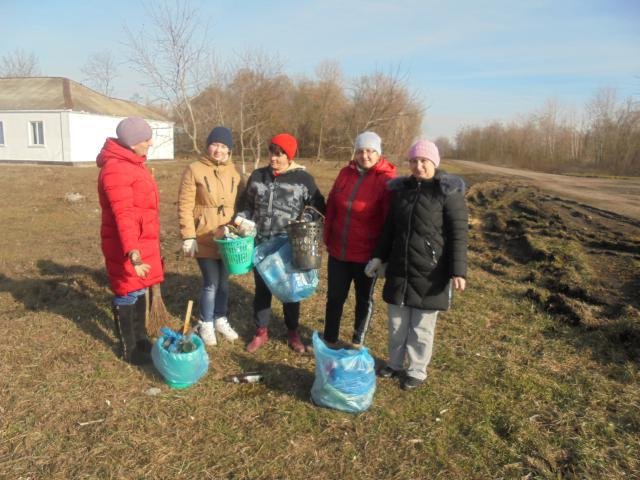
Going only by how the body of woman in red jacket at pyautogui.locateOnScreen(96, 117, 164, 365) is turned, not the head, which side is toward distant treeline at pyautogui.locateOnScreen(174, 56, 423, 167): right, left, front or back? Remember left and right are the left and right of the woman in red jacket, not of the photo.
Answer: left

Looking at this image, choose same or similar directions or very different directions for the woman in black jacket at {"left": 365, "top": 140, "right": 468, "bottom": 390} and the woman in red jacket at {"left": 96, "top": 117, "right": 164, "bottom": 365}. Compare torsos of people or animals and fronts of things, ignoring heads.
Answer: very different directions

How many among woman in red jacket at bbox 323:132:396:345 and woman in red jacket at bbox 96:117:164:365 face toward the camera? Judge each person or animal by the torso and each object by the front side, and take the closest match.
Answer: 1

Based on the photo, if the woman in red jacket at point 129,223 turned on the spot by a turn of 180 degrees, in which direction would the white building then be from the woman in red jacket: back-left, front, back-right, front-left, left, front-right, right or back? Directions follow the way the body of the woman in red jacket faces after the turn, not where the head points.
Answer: right

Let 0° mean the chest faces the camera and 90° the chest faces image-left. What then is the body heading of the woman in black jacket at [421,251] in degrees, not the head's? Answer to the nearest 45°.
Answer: approximately 45°

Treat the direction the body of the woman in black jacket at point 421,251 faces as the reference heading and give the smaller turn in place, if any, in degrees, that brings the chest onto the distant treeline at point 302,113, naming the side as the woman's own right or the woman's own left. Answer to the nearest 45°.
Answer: approximately 135° to the woman's own right

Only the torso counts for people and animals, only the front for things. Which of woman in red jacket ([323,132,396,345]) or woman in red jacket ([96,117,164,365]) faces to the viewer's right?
woman in red jacket ([96,117,164,365])

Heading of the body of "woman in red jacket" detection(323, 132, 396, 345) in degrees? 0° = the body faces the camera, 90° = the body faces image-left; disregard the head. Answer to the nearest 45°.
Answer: approximately 0°

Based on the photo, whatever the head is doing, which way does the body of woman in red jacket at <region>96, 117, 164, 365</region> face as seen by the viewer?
to the viewer's right

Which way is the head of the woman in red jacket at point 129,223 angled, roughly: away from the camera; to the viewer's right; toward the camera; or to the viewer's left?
to the viewer's right

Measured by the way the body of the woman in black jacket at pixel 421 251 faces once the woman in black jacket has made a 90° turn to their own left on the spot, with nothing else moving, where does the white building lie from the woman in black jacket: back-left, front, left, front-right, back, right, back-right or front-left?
back

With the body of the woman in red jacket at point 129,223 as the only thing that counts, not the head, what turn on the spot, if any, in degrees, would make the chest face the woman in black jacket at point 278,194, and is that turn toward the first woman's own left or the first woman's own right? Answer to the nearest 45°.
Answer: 0° — they already face them

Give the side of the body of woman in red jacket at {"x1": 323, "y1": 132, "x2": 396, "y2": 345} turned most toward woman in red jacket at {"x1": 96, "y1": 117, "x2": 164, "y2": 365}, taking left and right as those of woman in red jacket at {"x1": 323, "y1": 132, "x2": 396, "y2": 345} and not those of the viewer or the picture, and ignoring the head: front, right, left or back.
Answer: right

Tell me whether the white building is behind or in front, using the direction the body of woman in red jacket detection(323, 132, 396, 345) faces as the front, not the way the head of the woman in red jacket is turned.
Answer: behind

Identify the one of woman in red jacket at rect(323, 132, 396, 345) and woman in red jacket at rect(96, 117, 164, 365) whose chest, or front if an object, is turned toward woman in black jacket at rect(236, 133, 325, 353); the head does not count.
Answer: woman in red jacket at rect(96, 117, 164, 365)

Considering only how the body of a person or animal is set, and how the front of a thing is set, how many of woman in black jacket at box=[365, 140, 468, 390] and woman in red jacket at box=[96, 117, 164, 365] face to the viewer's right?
1
